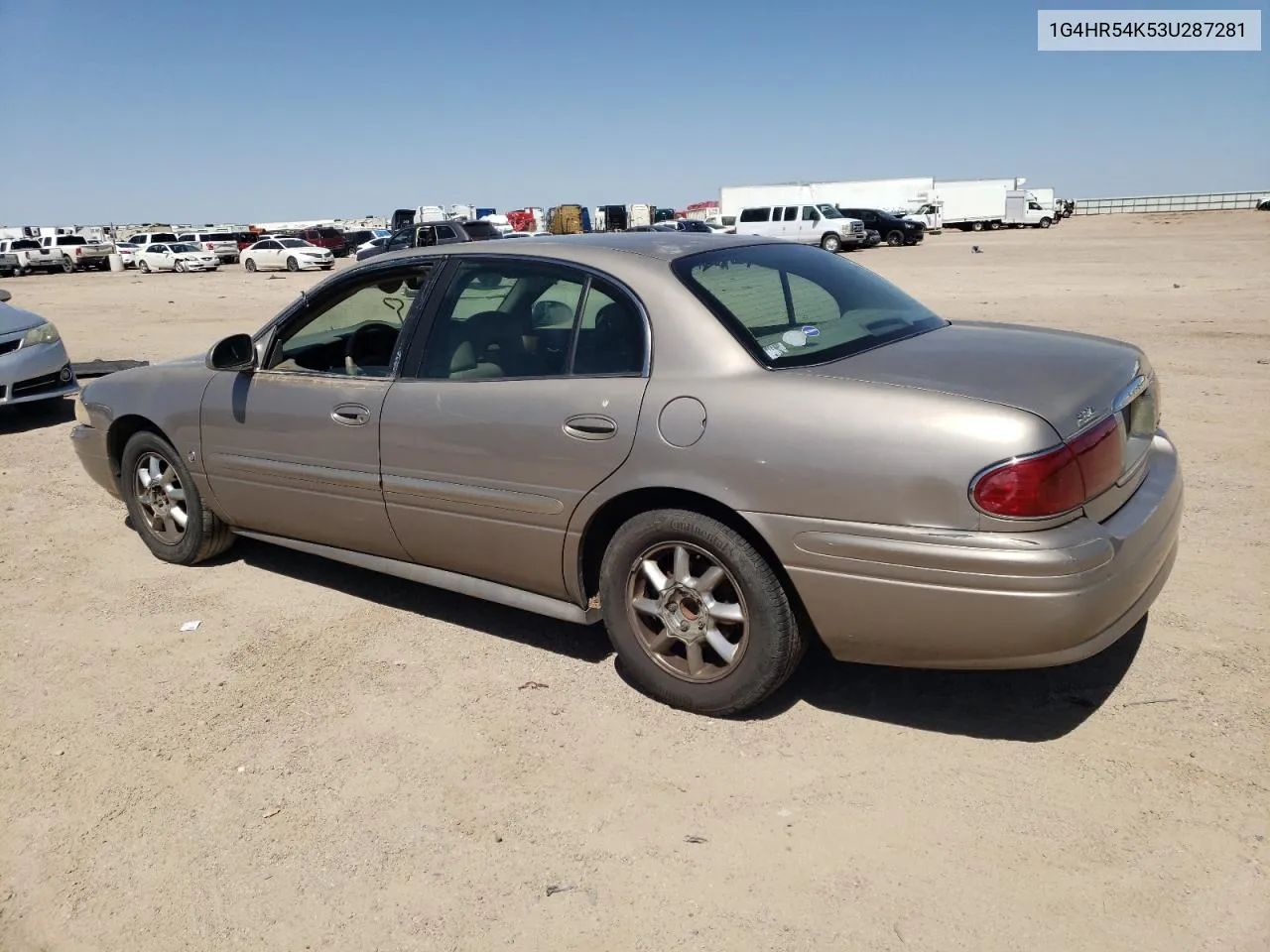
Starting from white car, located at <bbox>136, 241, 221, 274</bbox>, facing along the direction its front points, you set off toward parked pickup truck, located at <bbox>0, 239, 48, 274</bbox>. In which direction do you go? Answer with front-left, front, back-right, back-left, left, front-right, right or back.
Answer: back

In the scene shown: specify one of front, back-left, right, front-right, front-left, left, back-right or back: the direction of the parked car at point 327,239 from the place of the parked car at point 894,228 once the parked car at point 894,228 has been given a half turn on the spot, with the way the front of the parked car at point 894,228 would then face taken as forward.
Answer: front-left

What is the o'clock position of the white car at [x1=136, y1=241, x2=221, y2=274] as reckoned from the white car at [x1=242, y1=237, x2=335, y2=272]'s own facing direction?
the white car at [x1=136, y1=241, x2=221, y2=274] is roughly at 6 o'clock from the white car at [x1=242, y1=237, x2=335, y2=272].

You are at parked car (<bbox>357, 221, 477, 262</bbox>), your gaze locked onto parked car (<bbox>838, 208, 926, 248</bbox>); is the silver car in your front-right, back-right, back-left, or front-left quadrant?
back-right

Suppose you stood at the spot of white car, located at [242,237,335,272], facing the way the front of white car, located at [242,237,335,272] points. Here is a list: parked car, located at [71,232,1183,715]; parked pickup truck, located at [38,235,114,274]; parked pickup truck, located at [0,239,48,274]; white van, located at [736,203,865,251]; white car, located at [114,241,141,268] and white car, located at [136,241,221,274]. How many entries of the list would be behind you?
4

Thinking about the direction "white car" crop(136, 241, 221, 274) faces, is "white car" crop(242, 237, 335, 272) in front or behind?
in front

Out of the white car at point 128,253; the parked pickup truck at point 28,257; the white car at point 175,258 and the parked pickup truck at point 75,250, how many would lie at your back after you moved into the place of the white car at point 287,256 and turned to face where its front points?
4

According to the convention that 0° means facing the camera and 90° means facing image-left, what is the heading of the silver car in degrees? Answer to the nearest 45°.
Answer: approximately 315°

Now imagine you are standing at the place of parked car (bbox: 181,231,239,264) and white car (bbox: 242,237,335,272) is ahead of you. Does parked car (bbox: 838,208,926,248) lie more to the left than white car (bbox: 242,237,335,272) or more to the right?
left

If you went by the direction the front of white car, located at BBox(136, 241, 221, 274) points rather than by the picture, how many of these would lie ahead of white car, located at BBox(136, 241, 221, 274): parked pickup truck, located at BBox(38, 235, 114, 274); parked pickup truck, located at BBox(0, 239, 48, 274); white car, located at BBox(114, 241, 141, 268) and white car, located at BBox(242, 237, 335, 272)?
1

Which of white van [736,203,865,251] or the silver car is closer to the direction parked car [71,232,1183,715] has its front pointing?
the silver car

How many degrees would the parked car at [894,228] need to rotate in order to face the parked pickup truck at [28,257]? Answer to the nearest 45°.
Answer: approximately 135° to its right

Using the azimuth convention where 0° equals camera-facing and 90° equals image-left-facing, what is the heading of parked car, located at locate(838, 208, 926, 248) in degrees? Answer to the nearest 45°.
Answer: approximately 315°

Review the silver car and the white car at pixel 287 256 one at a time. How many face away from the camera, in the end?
0

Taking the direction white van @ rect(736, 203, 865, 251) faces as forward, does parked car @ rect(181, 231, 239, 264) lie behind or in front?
behind

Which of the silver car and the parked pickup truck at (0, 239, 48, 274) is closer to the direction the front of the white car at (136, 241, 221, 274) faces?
the silver car
